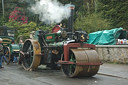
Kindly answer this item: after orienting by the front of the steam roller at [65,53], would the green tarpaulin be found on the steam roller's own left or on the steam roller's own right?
on the steam roller's own left

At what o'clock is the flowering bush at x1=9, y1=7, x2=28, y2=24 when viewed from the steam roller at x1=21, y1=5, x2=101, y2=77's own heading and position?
The flowering bush is roughly at 7 o'clock from the steam roller.

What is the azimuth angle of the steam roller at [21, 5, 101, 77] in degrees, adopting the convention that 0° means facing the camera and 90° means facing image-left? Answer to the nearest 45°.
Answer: approximately 315°

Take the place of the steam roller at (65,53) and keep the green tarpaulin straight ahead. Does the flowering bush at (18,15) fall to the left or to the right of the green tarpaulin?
left
